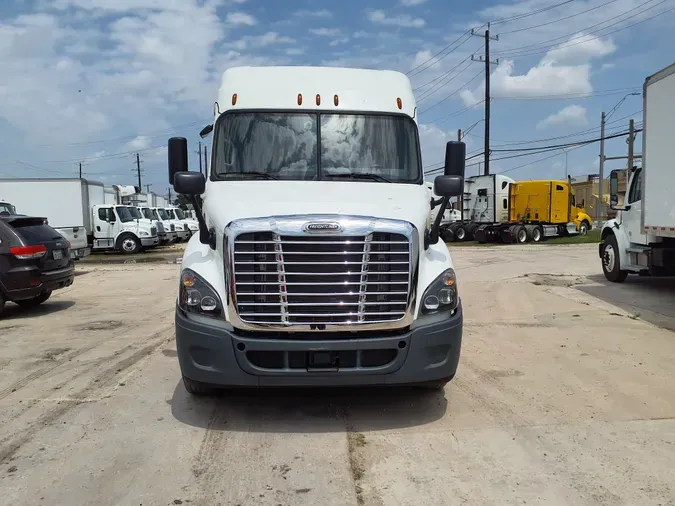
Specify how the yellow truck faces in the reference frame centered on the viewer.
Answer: facing away from the viewer and to the right of the viewer

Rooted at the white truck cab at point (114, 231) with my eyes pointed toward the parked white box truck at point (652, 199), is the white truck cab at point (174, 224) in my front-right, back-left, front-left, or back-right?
back-left

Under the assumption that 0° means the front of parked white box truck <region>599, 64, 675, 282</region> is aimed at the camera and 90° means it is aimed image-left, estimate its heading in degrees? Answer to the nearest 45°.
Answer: approximately 135°

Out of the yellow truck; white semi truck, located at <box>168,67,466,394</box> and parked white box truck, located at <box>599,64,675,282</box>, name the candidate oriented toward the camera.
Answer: the white semi truck

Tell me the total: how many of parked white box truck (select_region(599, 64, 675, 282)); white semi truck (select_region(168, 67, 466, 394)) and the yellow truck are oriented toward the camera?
1

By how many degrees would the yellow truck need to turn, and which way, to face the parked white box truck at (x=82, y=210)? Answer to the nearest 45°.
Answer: approximately 180°

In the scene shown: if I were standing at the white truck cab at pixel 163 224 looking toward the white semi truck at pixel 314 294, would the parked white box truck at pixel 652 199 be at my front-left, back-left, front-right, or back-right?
front-left

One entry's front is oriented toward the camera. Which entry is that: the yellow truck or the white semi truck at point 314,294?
the white semi truck

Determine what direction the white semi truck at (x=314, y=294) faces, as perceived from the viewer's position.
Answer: facing the viewer

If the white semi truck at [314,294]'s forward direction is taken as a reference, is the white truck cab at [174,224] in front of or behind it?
behind

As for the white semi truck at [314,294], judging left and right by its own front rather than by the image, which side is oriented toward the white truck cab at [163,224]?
back

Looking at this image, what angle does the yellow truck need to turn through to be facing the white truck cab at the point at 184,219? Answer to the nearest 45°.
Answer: approximately 135° to its left
